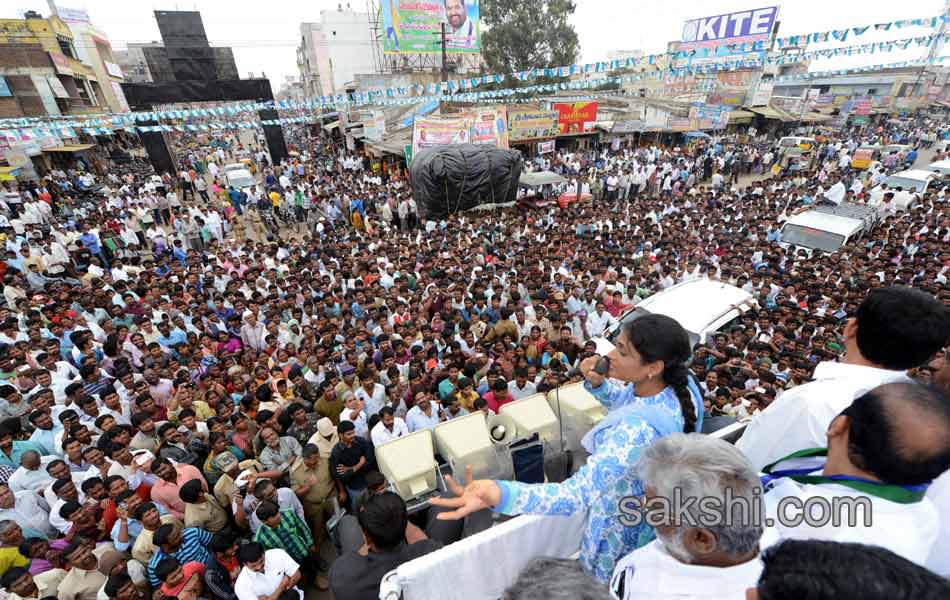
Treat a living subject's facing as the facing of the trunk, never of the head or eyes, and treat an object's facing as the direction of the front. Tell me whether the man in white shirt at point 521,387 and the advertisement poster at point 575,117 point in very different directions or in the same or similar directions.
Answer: same or similar directions

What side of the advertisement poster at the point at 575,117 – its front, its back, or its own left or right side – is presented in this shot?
front

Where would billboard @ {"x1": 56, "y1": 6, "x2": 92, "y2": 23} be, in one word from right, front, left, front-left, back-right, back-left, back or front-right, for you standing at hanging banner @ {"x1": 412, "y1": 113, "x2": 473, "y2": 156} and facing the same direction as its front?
back-right

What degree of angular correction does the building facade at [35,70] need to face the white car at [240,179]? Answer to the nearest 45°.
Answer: approximately 45° to its right

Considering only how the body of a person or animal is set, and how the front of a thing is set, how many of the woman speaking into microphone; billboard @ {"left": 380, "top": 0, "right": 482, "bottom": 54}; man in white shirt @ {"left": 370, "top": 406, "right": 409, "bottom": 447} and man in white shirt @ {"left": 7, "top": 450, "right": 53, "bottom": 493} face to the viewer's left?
1

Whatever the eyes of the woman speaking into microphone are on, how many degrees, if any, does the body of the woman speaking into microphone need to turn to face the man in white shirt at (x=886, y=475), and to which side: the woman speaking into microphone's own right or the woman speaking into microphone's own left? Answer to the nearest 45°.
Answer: approximately 180°

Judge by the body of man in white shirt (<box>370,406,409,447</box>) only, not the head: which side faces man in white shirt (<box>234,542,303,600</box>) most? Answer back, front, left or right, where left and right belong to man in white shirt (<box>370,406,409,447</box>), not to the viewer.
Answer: right

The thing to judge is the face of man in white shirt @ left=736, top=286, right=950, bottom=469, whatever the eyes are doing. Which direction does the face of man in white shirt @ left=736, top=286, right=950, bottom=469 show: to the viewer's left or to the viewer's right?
to the viewer's left

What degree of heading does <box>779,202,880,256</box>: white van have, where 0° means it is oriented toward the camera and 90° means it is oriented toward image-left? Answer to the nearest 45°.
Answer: approximately 45°

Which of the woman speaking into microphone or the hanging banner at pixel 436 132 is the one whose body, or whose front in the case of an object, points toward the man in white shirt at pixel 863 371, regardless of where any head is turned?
the hanging banner

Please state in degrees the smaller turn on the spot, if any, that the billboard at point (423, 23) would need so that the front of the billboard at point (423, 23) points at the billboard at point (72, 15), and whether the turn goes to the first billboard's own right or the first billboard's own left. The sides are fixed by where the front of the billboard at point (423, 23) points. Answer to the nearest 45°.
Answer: approximately 135° to the first billboard's own right

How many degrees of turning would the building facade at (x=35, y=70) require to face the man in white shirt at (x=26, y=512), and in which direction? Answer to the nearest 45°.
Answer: approximately 45° to its right

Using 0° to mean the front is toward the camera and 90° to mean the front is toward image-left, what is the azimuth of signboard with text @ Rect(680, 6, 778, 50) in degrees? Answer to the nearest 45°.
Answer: approximately 45°

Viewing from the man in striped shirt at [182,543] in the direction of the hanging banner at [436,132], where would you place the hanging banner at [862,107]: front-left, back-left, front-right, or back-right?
front-right

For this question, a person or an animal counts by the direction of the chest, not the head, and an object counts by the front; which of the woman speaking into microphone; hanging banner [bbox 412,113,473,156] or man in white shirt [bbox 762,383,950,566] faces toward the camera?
the hanging banner

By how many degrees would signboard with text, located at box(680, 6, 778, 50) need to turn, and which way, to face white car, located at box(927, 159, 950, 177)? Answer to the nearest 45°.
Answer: approximately 90° to its left

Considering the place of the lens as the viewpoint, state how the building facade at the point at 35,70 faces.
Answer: facing the viewer and to the right of the viewer

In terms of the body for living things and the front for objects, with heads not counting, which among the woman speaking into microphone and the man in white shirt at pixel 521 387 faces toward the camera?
the man in white shirt
